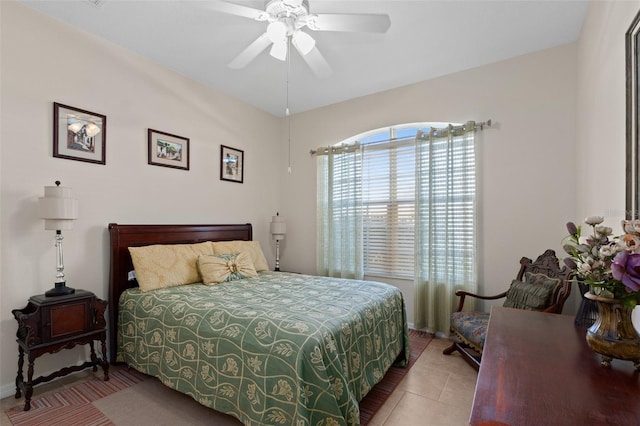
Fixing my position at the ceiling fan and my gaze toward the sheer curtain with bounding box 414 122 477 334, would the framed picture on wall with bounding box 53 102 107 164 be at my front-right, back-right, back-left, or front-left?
back-left

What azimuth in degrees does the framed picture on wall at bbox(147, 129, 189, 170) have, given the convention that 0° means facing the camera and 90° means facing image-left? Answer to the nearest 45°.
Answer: approximately 315°

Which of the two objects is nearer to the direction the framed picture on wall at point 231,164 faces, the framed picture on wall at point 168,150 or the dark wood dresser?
the dark wood dresser

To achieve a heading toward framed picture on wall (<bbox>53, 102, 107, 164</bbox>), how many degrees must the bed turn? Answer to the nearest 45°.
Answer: approximately 180°

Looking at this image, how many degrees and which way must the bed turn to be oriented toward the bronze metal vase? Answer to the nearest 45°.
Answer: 0° — it already faces it

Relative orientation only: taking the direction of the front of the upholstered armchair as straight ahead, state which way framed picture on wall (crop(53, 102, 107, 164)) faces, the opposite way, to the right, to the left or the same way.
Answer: the opposite way

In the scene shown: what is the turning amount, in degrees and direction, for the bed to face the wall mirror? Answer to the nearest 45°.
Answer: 0° — it already faces it
